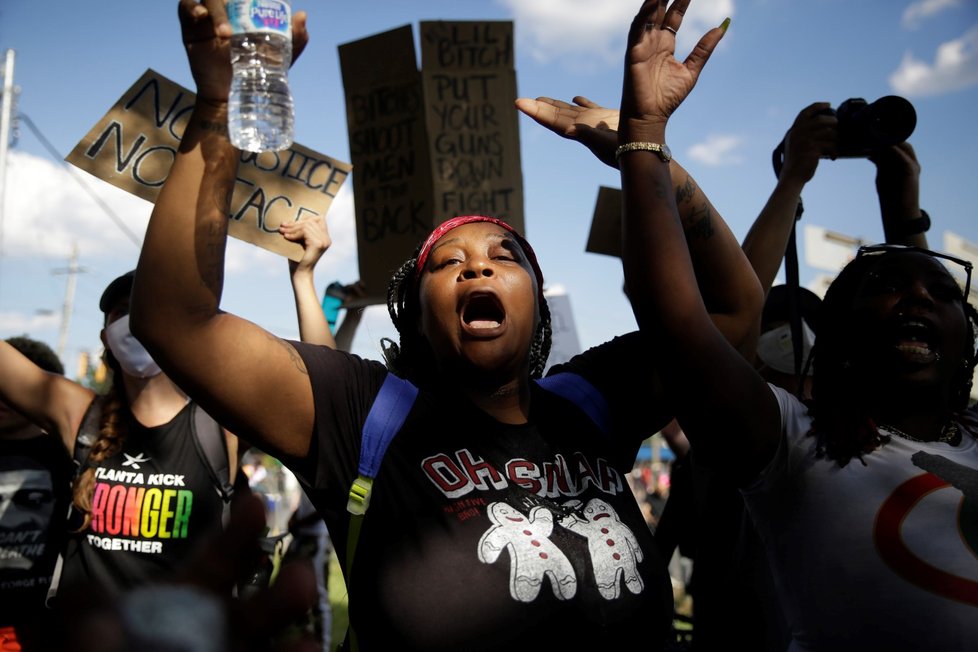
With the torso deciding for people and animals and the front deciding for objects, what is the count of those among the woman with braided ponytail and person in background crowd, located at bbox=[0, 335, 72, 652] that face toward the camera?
2

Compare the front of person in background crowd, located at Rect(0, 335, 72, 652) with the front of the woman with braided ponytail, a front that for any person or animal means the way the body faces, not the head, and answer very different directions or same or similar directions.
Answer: same or similar directions

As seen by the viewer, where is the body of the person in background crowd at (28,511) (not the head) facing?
toward the camera

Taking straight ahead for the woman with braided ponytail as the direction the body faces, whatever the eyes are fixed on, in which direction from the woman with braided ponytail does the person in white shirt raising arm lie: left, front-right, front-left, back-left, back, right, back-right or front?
front-left

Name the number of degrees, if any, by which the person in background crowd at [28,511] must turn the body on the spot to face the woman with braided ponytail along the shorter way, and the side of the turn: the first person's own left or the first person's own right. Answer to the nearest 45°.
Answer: approximately 45° to the first person's own left

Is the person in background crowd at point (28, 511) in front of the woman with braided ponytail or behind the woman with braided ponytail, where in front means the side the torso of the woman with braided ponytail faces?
behind

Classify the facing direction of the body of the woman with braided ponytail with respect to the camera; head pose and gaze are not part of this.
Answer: toward the camera
